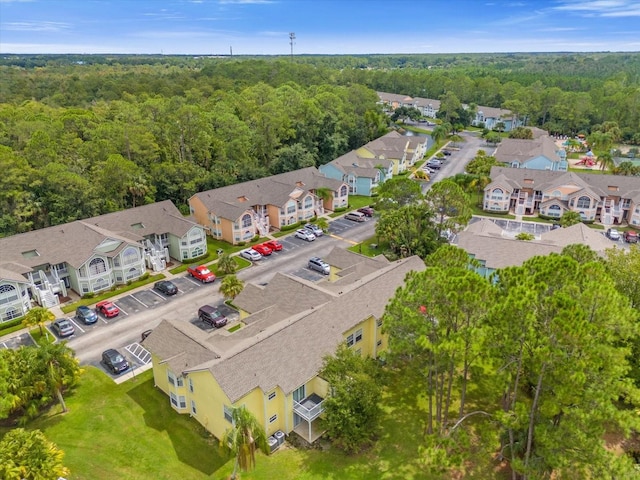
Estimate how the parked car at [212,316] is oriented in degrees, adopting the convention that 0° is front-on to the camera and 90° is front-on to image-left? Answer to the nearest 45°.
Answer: approximately 315°

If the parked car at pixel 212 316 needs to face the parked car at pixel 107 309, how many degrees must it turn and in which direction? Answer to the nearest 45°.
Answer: approximately 180°

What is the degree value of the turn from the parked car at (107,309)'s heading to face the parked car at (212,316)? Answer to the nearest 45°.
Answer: approximately 180°

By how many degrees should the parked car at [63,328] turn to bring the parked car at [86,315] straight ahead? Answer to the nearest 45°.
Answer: approximately 90° to its right

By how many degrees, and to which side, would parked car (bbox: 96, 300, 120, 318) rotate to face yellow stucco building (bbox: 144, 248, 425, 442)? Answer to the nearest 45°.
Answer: approximately 180°

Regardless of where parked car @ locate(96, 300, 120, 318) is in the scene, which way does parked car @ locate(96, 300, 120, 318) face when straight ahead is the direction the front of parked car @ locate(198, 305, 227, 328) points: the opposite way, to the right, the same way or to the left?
the opposite way

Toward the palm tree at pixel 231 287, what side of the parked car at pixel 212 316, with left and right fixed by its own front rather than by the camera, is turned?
left

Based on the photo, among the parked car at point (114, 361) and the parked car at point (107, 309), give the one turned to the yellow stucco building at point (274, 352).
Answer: the parked car at point (114, 361)

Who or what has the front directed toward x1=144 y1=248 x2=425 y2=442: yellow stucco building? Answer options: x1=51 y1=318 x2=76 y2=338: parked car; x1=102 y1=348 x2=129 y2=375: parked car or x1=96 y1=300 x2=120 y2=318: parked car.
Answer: x1=102 y1=348 x2=129 y2=375: parked car

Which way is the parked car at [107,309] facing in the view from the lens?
facing away from the viewer and to the left of the viewer

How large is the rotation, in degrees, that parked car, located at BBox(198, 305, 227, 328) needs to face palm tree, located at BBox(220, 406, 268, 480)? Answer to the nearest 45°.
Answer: approximately 45° to its right

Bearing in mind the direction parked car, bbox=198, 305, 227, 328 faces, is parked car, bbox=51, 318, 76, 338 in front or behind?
behind

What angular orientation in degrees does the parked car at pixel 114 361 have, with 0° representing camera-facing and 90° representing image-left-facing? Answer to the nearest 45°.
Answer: approximately 315°
